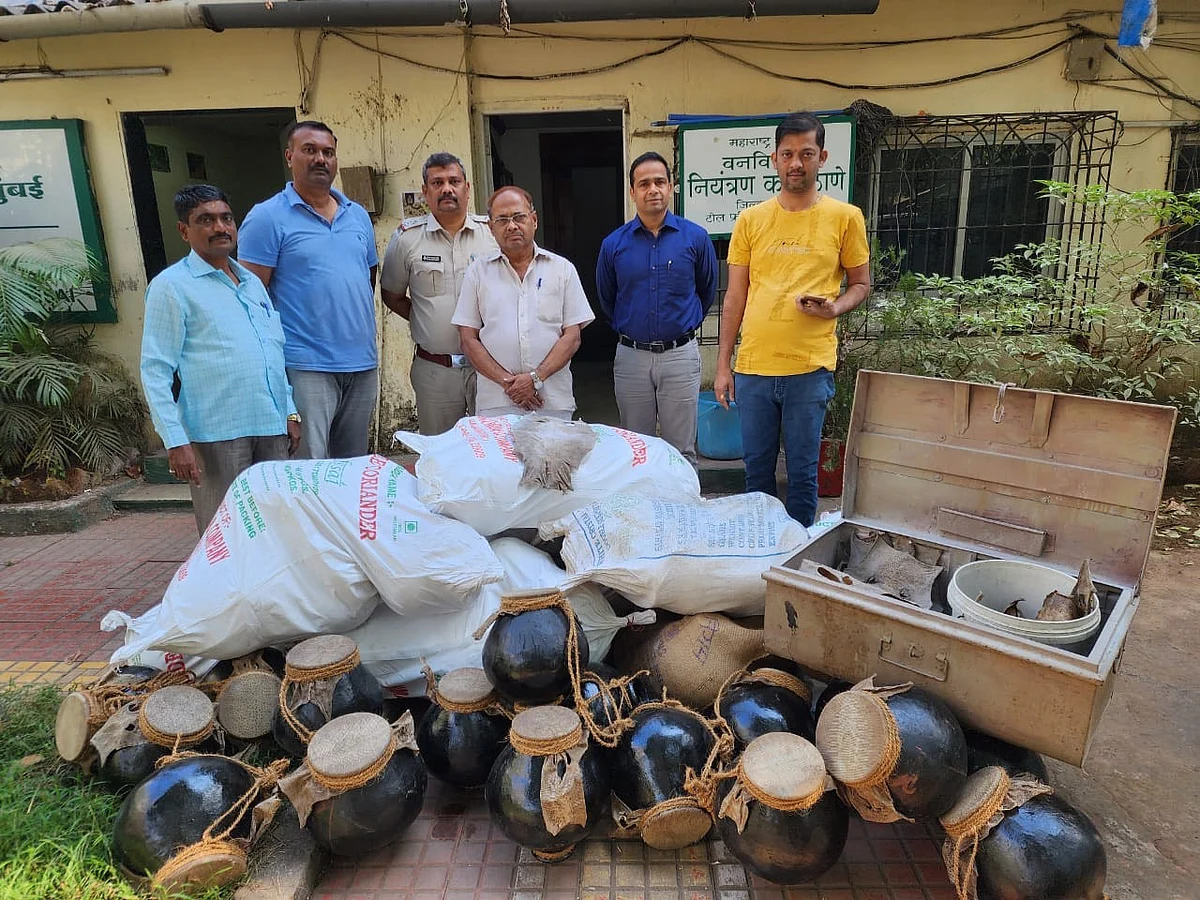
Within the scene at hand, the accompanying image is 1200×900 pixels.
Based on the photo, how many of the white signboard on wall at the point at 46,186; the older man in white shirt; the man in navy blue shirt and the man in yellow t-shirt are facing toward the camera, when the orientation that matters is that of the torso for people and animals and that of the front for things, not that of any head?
4

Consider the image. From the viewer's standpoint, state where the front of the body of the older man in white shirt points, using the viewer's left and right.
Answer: facing the viewer

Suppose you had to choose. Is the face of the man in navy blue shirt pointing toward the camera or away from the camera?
toward the camera

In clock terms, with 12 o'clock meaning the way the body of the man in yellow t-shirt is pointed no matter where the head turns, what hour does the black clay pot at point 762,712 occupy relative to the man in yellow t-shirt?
The black clay pot is roughly at 12 o'clock from the man in yellow t-shirt.

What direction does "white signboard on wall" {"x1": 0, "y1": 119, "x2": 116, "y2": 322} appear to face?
toward the camera

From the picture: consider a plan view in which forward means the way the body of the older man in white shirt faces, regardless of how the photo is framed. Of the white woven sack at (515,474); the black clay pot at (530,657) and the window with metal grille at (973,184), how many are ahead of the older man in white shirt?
2

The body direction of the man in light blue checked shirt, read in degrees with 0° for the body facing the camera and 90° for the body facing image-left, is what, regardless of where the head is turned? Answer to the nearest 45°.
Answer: approximately 315°

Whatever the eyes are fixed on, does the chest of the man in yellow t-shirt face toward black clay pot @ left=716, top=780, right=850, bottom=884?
yes

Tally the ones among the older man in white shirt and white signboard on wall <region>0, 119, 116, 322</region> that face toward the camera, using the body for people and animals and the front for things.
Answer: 2

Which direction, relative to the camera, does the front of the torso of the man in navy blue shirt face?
toward the camera

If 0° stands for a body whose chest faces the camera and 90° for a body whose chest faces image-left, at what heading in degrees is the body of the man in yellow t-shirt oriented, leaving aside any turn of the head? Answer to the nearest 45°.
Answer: approximately 0°

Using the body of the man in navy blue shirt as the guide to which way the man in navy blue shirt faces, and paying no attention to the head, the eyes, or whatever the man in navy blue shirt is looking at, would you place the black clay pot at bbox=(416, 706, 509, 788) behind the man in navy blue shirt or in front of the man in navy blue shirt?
in front

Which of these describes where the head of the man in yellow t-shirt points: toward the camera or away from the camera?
toward the camera

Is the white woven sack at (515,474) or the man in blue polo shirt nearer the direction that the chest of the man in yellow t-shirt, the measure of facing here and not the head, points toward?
the white woven sack

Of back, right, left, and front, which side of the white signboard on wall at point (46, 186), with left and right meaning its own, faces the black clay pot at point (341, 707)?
front

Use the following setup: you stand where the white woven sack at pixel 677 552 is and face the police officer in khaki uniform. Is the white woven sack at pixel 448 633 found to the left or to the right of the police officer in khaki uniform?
left

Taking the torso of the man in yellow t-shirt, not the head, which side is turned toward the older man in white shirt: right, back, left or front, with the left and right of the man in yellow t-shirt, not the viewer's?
right

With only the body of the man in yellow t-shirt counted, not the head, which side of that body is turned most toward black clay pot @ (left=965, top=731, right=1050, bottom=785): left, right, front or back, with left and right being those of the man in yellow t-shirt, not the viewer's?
front

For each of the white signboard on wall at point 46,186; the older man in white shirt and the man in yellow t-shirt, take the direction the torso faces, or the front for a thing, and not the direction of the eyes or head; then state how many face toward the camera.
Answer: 3

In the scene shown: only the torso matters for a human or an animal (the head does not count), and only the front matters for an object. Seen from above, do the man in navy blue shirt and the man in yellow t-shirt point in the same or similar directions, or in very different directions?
same or similar directions

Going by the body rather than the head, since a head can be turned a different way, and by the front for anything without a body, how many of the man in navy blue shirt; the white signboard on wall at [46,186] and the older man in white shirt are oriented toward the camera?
3

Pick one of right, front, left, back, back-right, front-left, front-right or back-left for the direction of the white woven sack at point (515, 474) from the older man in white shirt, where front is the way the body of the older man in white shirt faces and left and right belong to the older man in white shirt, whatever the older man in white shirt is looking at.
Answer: front
